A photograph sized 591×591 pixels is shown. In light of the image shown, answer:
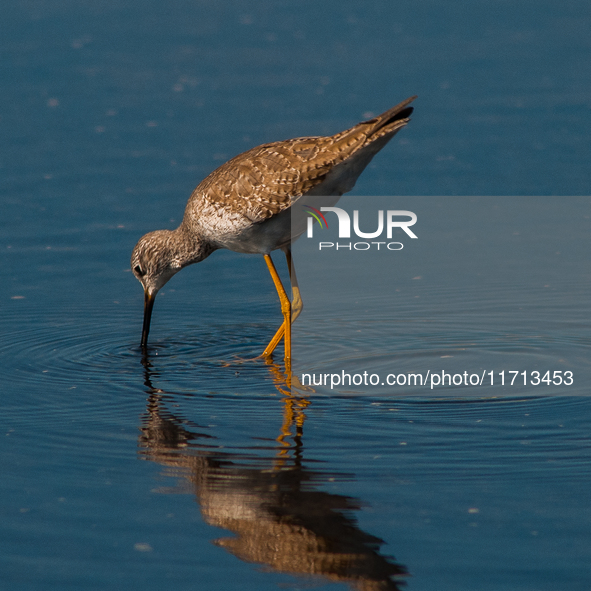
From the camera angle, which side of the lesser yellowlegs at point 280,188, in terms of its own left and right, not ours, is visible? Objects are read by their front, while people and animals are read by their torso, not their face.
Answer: left
